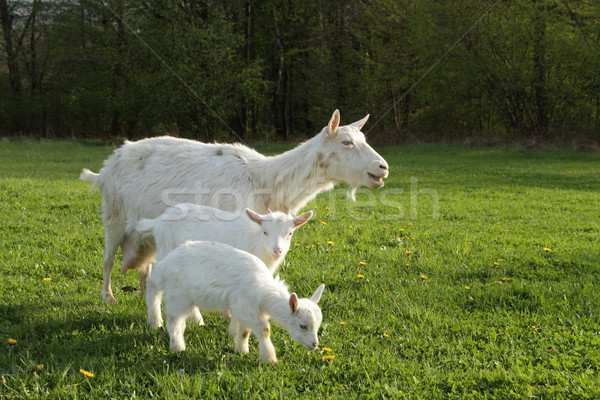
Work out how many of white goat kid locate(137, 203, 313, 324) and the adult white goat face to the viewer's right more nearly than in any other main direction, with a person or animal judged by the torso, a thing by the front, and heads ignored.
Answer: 2

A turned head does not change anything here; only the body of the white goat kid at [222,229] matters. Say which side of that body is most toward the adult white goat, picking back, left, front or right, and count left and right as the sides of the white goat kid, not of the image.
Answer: left

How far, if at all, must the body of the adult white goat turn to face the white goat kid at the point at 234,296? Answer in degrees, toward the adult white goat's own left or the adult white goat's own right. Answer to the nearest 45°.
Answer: approximately 90° to the adult white goat's own right

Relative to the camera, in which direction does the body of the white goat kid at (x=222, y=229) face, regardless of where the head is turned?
to the viewer's right

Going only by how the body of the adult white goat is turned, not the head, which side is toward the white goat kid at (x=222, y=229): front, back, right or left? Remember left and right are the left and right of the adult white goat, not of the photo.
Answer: right

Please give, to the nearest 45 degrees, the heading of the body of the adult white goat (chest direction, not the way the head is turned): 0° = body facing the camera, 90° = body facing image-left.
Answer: approximately 270°
